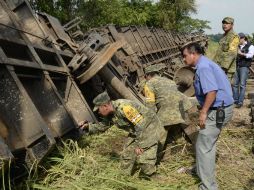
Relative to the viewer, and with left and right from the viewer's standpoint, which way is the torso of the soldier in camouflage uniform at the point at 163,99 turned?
facing away from the viewer and to the left of the viewer

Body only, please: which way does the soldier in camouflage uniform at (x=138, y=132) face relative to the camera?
to the viewer's left

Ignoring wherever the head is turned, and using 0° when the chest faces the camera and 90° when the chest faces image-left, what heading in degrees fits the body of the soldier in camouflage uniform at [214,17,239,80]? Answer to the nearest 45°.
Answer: approximately 45°

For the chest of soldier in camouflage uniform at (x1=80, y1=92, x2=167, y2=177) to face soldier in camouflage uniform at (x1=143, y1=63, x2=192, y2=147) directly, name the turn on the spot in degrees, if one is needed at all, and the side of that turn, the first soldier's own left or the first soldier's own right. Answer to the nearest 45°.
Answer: approximately 135° to the first soldier's own right

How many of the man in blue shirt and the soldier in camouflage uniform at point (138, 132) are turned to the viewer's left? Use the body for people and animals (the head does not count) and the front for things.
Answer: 2

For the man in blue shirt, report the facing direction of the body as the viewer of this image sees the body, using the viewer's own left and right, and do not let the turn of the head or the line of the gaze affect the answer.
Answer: facing to the left of the viewer

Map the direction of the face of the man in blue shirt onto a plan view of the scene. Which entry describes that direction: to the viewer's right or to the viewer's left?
to the viewer's left

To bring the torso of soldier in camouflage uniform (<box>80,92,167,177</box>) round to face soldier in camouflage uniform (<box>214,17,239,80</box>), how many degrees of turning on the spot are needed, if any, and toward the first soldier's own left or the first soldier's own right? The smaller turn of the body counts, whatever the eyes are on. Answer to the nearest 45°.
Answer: approximately 135° to the first soldier's own right

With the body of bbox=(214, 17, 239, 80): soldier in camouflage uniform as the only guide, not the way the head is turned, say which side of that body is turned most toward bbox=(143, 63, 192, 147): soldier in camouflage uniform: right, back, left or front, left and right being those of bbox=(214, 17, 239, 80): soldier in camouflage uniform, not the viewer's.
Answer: front

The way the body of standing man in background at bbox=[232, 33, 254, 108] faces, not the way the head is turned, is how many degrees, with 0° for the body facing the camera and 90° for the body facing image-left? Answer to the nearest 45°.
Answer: approximately 45°
